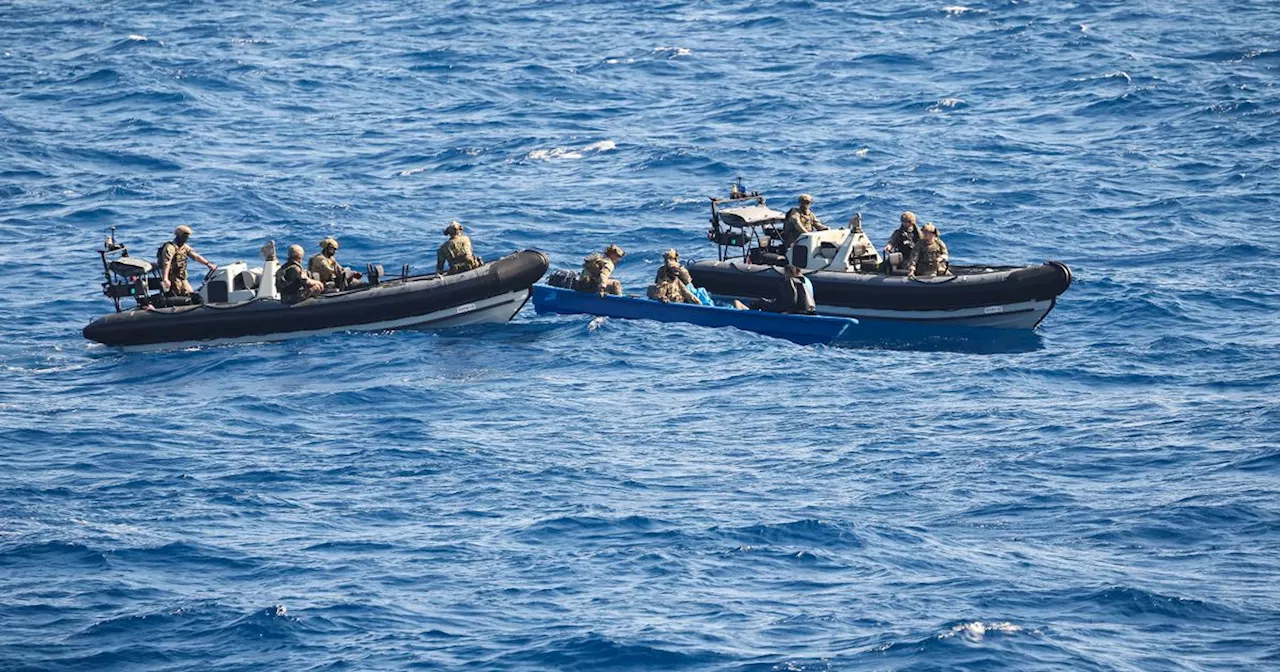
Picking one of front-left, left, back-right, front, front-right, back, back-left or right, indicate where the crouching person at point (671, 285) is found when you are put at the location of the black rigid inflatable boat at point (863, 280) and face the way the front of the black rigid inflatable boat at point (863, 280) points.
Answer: back

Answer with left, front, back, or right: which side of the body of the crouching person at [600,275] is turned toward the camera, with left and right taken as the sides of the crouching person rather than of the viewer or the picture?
right

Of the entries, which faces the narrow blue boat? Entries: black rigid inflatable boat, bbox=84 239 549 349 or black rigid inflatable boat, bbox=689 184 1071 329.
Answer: black rigid inflatable boat, bbox=84 239 549 349

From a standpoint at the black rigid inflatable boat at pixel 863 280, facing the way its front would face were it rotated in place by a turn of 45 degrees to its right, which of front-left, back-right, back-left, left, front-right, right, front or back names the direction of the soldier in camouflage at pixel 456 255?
back-right

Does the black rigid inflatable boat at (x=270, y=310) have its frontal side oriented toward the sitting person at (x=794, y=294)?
yes

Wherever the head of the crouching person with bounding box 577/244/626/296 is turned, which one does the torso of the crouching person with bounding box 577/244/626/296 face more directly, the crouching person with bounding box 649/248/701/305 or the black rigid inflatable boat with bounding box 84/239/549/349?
the crouching person

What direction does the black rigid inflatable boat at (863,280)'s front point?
to the viewer's right

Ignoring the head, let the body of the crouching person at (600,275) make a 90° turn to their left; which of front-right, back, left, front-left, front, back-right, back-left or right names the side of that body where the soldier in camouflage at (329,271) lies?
left

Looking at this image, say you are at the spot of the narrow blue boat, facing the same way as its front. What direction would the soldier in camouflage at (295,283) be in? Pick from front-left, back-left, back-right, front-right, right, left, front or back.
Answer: back

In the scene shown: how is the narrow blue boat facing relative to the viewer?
to the viewer's right

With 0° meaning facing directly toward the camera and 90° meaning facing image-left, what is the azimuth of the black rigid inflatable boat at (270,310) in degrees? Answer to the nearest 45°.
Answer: approximately 270°
